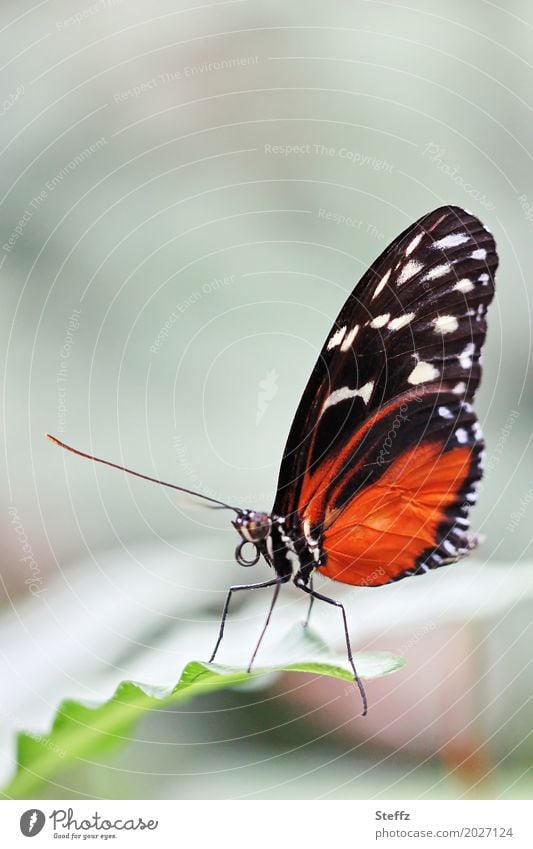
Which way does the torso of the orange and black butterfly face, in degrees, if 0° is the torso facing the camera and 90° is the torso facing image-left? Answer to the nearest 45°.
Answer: approximately 90°
